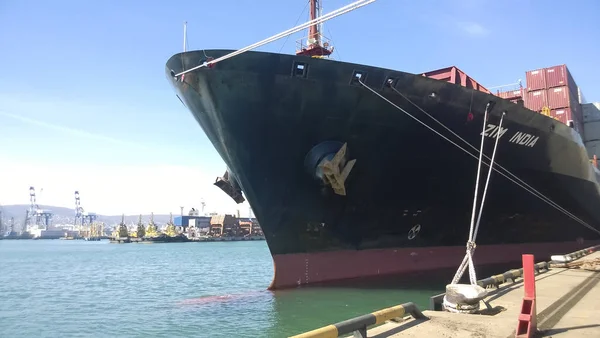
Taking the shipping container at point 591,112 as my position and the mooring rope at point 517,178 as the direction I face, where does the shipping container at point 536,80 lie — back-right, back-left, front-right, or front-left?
front-right

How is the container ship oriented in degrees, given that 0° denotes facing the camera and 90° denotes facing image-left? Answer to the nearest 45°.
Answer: approximately 45°
